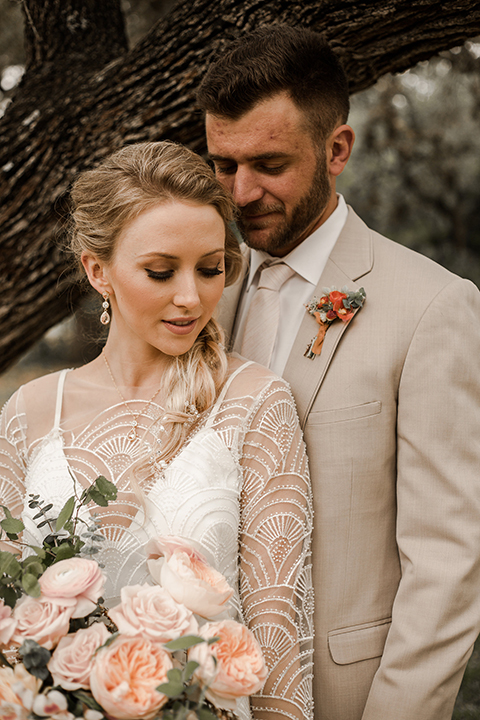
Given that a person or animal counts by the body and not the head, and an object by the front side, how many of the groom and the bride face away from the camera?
0

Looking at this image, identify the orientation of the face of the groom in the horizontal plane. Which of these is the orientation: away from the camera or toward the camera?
toward the camera

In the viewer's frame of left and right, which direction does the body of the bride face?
facing the viewer

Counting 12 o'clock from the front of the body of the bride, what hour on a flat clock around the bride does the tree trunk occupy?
The tree trunk is roughly at 6 o'clock from the bride.

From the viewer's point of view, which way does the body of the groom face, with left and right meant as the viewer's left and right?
facing the viewer and to the left of the viewer
